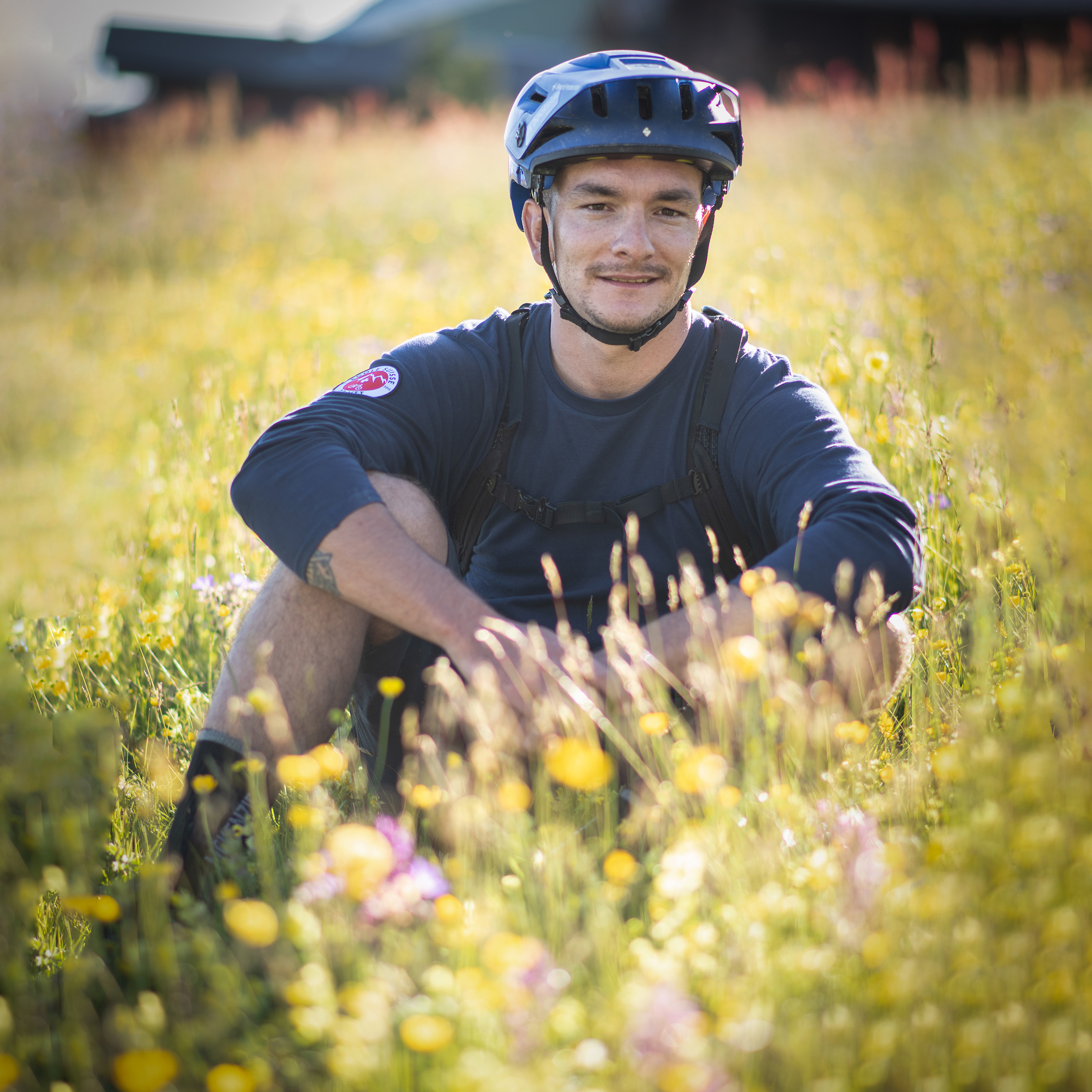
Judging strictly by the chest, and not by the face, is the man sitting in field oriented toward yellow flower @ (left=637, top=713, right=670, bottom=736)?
yes

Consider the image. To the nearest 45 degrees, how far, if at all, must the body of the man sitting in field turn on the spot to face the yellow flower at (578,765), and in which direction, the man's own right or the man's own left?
0° — they already face it

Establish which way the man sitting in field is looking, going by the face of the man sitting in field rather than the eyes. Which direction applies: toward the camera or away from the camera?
toward the camera

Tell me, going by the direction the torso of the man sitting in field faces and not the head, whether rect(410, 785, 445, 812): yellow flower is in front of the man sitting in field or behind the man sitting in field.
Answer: in front

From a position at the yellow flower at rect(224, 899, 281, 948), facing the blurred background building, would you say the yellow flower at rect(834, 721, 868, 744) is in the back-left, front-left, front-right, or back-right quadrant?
front-right

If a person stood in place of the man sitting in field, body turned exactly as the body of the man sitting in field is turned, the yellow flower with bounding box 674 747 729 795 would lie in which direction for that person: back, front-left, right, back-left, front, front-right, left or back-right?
front

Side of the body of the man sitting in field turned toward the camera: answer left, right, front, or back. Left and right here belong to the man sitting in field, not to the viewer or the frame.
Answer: front

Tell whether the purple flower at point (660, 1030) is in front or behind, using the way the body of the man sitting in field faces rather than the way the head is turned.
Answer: in front

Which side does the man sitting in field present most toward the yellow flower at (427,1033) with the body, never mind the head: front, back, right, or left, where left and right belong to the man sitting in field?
front

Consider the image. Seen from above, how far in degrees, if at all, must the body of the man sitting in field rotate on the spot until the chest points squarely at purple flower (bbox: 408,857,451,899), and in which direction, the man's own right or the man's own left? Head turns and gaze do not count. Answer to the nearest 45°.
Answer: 0° — they already face it
